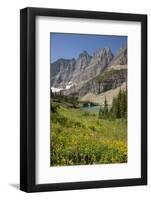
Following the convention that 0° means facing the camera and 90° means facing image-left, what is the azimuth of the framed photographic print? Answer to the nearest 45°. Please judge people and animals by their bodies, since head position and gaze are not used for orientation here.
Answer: approximately 315°
